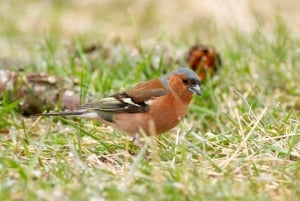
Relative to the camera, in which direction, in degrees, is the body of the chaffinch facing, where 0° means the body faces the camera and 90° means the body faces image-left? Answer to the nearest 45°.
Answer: approximately 270°
